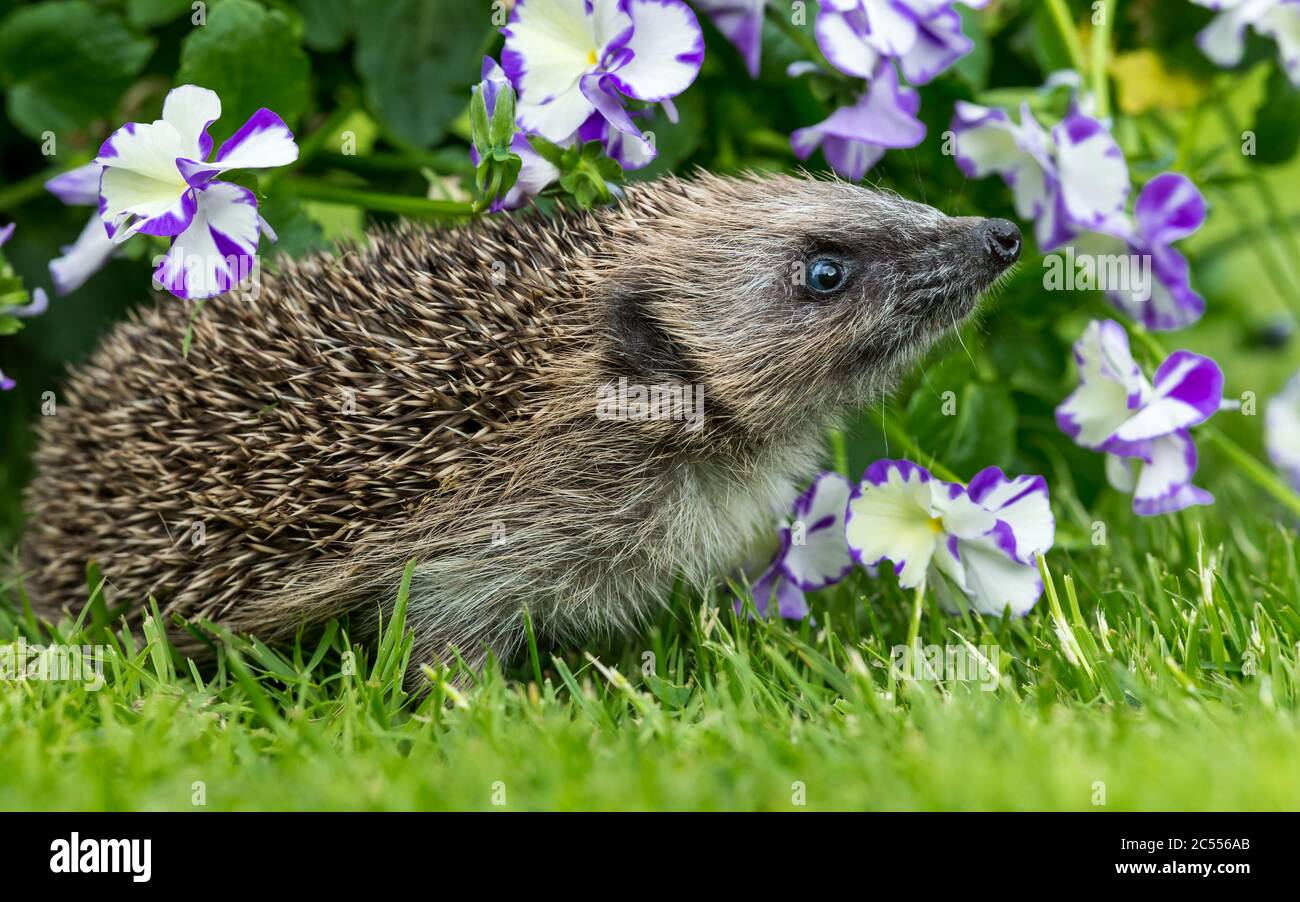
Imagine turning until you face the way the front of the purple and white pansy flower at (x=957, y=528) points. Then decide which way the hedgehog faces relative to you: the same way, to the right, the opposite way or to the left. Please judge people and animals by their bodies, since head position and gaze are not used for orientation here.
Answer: to the left

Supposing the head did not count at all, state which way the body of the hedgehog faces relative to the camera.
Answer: to the viewer's right

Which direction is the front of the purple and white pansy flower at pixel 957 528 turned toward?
toward the camera

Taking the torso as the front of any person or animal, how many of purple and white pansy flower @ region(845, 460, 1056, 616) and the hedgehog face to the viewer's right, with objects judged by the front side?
1

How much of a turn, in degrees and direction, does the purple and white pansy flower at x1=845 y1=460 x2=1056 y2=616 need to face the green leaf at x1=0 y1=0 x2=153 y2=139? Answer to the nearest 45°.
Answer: approximately 90° to its right

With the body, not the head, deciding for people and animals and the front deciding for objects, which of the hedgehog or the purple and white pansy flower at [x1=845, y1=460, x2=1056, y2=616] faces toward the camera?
the purple and white pansy flower

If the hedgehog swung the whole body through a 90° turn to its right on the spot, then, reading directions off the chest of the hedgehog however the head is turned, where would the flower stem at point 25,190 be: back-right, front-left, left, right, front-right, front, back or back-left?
back-right

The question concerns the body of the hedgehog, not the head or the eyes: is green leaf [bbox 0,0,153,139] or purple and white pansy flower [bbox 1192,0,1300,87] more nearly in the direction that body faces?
the purple and white pansy flower
